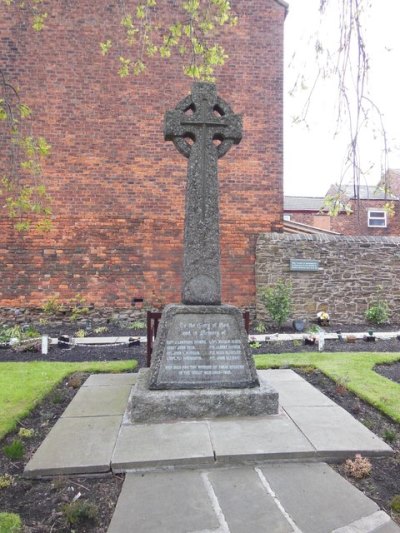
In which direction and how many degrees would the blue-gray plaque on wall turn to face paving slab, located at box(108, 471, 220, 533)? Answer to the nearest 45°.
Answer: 0° — it already faces it

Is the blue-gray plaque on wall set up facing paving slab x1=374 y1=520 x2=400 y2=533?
yes

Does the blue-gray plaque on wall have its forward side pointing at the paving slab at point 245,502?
yes

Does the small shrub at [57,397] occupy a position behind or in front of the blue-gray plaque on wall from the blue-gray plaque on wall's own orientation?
in front

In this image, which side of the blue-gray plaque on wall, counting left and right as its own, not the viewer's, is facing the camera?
front

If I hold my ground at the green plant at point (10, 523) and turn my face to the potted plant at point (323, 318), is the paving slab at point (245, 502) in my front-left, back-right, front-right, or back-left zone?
front-right

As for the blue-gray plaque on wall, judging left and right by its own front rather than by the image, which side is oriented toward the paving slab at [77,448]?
front

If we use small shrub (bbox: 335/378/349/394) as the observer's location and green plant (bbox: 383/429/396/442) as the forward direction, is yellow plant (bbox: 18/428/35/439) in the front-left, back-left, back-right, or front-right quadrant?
front-right

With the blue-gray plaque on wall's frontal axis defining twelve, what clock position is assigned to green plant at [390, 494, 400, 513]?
The green plant is roughly at 12 o'clock from the blue-gray plaque on wall.

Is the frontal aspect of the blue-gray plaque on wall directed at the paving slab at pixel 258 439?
yes

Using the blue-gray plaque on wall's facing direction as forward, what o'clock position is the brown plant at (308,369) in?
The brown plant is roughly at 12 o'clock from the blue-gray plaque on wall.

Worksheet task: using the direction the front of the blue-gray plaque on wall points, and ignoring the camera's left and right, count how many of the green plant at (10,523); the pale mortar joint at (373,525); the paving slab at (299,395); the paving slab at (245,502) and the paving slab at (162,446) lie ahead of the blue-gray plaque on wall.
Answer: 5

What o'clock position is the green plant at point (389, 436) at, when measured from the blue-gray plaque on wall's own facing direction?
The green plant is roughly at 12 o'clock from the blue-gray plaque on wall.

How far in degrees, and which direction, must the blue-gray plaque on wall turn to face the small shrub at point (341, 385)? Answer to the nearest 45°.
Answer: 0° — it already faces it

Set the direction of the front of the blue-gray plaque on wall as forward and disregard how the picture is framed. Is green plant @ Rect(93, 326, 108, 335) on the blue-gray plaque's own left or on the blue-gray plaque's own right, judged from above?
on the blue-gray plaque's own right

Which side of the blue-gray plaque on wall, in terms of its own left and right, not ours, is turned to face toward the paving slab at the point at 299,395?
front
